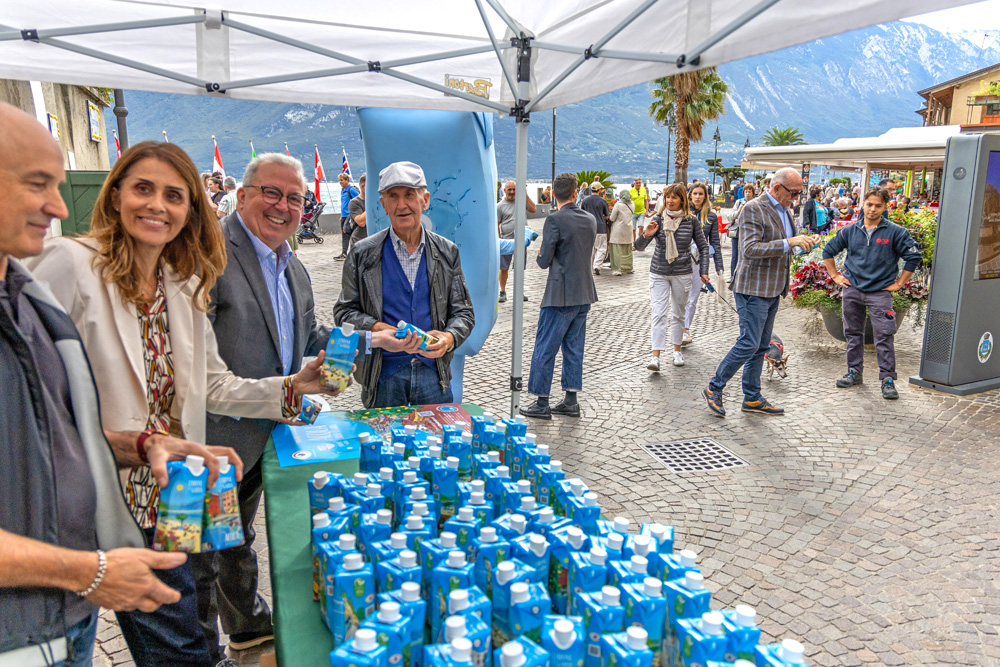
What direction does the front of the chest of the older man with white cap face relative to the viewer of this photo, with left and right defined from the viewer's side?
facing the viewer

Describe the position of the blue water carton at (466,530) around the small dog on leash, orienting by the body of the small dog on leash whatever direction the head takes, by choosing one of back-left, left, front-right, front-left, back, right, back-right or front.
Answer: front

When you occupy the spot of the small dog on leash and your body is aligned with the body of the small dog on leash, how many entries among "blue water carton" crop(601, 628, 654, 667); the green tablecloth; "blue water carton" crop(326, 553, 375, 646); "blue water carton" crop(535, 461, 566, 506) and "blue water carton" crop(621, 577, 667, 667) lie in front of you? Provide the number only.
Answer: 5

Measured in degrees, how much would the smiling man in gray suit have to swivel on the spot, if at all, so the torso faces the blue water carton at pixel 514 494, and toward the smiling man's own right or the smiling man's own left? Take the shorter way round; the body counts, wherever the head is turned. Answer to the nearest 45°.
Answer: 0° — they already face it

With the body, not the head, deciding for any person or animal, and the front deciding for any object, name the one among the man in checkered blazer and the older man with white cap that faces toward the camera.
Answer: the older man with white cap

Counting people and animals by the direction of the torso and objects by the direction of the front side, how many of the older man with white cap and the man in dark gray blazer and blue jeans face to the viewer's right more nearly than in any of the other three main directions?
0

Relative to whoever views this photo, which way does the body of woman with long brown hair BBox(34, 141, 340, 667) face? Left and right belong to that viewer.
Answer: facing the viewer and to the right of the viewer

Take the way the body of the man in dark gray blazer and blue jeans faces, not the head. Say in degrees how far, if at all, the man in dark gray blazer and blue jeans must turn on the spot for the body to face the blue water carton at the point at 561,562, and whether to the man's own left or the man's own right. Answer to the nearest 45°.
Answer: approximately 135° to the man's own left

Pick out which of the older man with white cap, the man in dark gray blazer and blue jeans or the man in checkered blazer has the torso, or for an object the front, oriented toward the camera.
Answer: the older man with white cap

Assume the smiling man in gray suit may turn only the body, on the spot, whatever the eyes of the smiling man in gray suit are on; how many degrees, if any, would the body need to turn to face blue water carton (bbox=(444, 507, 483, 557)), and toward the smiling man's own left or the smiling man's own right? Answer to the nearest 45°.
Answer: approximately 45° to the smiling man's own right

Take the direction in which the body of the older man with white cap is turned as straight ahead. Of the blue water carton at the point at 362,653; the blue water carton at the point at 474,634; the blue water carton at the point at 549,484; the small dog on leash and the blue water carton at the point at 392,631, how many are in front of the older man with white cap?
4

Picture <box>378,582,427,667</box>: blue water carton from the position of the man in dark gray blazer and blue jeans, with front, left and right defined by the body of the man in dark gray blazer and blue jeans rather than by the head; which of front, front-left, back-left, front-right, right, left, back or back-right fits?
back-left
